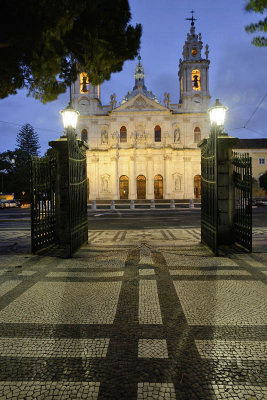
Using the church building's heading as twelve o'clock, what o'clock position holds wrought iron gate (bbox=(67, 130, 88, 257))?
The wrought iron gate is roughly at 12 o'clock from the church building.

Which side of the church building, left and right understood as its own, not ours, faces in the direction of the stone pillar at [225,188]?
front

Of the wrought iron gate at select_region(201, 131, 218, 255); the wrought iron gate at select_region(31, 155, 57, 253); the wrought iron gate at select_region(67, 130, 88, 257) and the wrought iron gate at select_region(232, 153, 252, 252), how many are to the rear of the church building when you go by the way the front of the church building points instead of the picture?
0

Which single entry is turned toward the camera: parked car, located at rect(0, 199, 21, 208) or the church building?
the church building

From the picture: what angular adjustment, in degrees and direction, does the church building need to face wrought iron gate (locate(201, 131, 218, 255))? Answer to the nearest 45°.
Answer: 0° — it already faces it

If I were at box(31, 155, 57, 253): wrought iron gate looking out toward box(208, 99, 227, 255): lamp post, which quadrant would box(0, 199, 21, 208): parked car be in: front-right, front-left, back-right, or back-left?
back-left

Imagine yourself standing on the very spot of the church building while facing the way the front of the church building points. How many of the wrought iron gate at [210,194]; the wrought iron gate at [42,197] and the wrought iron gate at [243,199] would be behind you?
0

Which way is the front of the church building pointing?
toward the camera

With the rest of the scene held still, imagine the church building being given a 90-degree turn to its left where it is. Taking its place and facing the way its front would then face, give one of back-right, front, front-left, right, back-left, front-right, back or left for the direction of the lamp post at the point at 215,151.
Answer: right

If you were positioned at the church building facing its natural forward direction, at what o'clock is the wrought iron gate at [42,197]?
The wrought iron gate is roughly at 12 o'clock from the church building.
